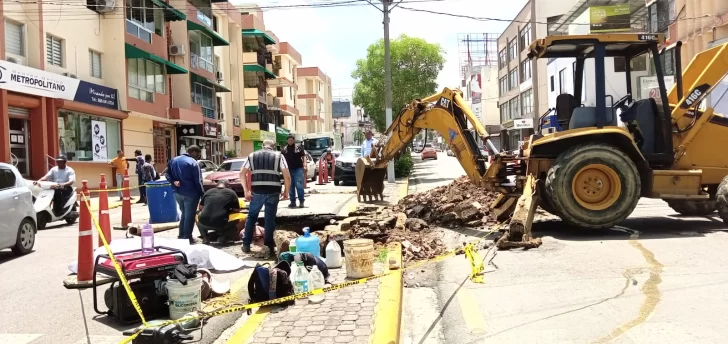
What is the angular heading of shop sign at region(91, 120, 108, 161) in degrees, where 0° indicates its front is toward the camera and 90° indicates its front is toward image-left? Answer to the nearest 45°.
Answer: approximately 315°

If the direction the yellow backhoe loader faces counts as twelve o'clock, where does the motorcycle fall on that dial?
The motorcycle is roughly at 6 o'clock from the yellow backhoe loader.

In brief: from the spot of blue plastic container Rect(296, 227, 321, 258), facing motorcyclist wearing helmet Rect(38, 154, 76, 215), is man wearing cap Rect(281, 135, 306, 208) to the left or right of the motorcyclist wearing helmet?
right

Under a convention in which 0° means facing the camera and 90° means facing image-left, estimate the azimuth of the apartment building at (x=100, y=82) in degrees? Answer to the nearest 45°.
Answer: approximately 315°

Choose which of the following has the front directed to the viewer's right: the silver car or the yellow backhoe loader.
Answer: the yellow backhoe loader

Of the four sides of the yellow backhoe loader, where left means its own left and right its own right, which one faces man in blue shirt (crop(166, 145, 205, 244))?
back

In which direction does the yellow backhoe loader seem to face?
to the viewer's right

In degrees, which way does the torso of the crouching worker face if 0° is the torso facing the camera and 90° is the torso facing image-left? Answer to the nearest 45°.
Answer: approximately 225°

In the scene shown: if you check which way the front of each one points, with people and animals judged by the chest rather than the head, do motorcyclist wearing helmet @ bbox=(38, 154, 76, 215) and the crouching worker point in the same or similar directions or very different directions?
very different directions

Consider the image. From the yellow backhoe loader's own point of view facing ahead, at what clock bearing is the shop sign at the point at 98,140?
The shop sign is roughly at 7 o'clock from the yellow backhoe loader.
